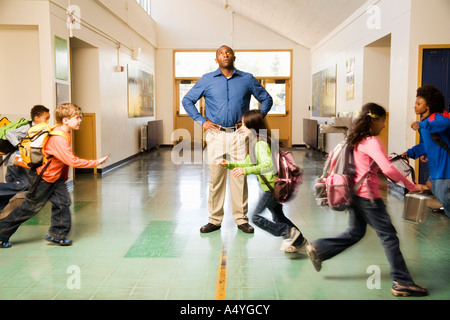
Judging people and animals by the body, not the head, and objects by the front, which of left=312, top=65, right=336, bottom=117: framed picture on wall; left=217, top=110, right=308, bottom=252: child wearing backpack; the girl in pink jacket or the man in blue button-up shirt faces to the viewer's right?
the girl in pink jacket

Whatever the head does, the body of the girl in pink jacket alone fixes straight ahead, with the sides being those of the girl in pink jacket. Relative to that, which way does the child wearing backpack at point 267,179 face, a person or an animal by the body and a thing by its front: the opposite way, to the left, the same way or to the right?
the opposite way

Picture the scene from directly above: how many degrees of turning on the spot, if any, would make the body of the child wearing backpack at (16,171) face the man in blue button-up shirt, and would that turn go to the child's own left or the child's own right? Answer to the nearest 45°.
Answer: approximately 45° to the child's own right

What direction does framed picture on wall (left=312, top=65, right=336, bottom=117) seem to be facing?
to the viewer's left

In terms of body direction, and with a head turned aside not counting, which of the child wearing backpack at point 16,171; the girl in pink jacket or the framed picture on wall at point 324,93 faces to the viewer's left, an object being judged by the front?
the framed picture on wall

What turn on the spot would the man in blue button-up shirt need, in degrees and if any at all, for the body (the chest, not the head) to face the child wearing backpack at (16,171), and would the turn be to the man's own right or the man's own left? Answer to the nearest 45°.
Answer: approximately 90° to the man's own right

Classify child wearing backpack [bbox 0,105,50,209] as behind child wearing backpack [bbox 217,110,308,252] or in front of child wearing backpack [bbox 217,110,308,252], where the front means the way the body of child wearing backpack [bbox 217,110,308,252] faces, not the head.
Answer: in front

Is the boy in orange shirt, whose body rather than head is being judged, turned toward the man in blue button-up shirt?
yes

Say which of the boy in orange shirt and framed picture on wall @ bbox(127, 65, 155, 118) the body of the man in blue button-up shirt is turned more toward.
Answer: the boy in orange shirt

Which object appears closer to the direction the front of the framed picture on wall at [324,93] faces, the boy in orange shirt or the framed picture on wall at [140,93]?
the framed picture on wall

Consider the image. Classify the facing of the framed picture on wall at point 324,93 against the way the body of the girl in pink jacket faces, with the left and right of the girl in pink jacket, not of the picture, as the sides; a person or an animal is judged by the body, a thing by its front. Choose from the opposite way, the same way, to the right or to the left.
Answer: the opposite way

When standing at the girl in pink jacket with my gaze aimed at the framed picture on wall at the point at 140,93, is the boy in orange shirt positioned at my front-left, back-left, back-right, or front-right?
front-left

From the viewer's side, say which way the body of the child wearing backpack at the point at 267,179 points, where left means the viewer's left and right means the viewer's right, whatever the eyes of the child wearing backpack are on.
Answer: facing to the left of the viewer

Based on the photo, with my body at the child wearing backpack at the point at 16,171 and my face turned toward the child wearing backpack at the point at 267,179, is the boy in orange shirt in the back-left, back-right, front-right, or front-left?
front-right

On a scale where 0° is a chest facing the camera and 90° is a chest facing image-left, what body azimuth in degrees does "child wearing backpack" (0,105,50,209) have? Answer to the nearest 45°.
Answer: approximately 270°

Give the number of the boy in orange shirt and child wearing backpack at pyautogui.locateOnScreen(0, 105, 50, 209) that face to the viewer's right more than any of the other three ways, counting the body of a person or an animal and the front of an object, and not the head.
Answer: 2

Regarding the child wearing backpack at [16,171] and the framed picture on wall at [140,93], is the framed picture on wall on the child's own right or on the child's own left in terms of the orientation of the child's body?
on the child's own left

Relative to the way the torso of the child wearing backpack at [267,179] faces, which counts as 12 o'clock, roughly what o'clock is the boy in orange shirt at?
The boy in orange shirt is roughly at 12 o'clock from the child wearing backpack.

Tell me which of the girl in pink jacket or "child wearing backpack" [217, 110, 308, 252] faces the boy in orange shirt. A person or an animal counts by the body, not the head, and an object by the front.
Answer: the child wearing backpack

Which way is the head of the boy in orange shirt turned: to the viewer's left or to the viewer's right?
to the viewer's right

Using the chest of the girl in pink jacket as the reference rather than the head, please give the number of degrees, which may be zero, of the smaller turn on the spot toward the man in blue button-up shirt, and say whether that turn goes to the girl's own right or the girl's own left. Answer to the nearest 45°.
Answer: approximately 135° to the girl's own left
